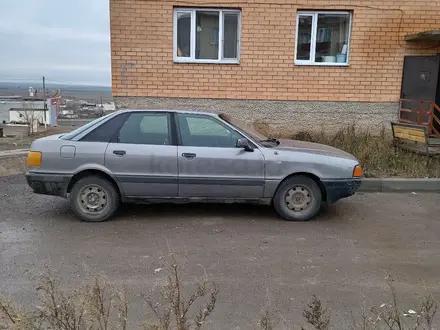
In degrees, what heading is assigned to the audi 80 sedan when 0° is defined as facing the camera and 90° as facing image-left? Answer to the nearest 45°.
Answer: approximately 270°

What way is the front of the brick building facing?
toward the camera

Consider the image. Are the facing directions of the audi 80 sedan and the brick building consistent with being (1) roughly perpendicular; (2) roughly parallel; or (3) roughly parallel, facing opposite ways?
roughly perpendicular

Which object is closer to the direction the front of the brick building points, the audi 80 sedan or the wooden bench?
the audi 80 sedan

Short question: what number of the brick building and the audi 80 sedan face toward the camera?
1

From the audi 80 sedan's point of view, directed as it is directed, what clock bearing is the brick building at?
The brick building is roughly at 10 o'clock from the audi 80 sedan.

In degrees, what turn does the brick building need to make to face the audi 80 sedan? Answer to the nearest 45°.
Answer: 0° — it already faces it
